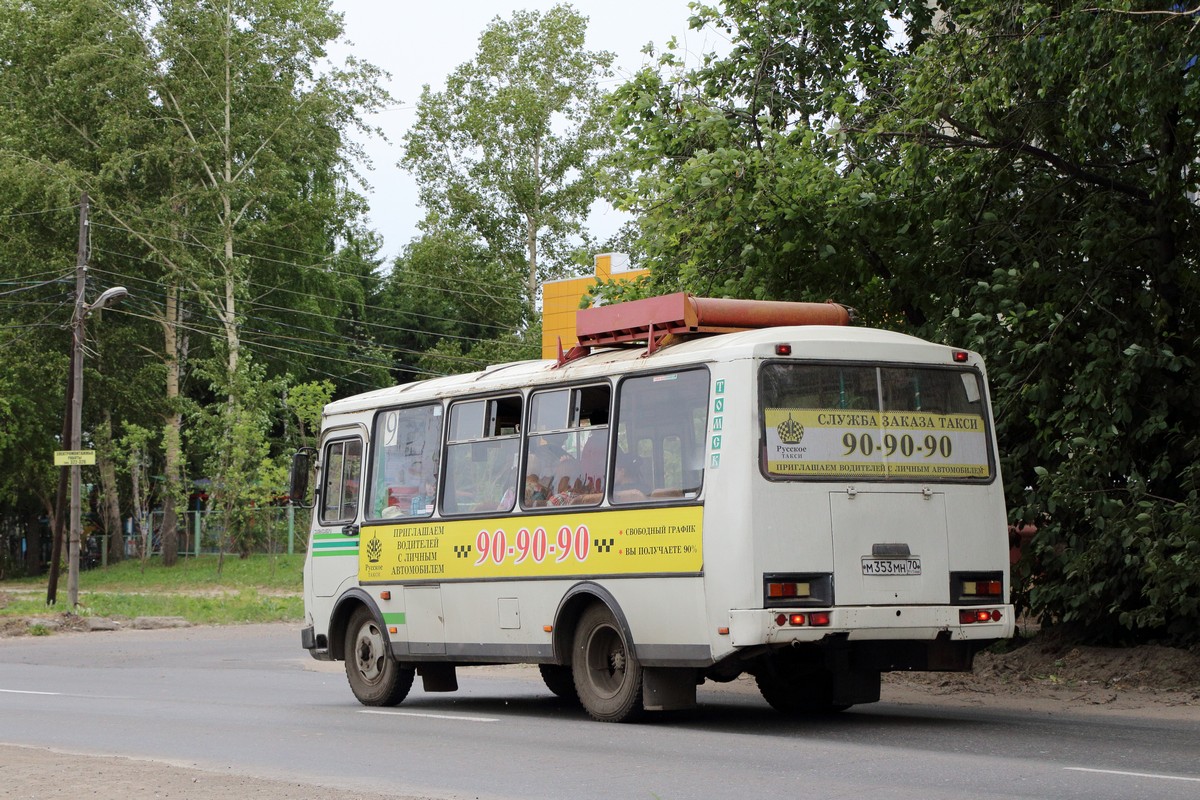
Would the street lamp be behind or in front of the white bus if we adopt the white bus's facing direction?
in front

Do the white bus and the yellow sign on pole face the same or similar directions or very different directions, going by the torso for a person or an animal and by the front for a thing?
very different directions

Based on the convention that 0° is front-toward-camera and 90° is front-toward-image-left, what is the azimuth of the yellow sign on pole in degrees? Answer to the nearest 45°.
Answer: approximately 0°

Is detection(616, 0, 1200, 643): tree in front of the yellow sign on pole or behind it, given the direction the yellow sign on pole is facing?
in front

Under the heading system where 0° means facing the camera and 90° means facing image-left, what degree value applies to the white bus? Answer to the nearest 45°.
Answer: approximately 135°

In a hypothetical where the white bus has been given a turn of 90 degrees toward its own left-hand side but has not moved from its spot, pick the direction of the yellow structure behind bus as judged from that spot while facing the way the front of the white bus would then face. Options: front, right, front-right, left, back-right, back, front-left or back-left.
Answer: back-right

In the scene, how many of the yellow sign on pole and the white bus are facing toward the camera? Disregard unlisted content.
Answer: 1
